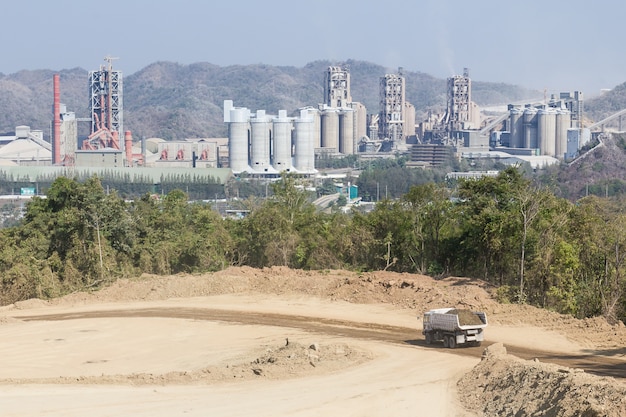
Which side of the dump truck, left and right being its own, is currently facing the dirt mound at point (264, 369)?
left

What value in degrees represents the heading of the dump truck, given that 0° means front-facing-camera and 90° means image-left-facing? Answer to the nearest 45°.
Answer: approximately 135°

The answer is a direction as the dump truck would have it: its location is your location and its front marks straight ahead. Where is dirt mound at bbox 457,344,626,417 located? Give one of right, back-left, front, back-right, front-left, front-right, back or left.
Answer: back-left

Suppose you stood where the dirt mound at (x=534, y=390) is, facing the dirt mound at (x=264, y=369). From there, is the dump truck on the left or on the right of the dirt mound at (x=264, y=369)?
right
